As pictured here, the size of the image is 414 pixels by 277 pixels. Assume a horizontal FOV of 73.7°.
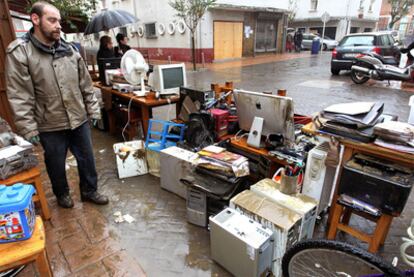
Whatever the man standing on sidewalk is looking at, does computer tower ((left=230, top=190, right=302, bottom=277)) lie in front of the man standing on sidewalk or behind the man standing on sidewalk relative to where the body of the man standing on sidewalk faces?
in front

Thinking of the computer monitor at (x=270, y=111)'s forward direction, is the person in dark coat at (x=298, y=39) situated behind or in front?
in front

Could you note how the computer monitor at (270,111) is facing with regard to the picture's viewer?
facing away from the viewer and to the right of the viewer

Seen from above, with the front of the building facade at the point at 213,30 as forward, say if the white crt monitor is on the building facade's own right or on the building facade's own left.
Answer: on the building facade's own right

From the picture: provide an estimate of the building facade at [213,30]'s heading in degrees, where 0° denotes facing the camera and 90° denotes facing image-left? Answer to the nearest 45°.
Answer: approximately 315°

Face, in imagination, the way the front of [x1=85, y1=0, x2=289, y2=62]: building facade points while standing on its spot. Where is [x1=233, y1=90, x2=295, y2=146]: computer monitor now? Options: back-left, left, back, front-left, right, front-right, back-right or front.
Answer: front-right

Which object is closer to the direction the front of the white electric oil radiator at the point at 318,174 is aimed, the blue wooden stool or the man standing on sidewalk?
the man standing on sidewalk
